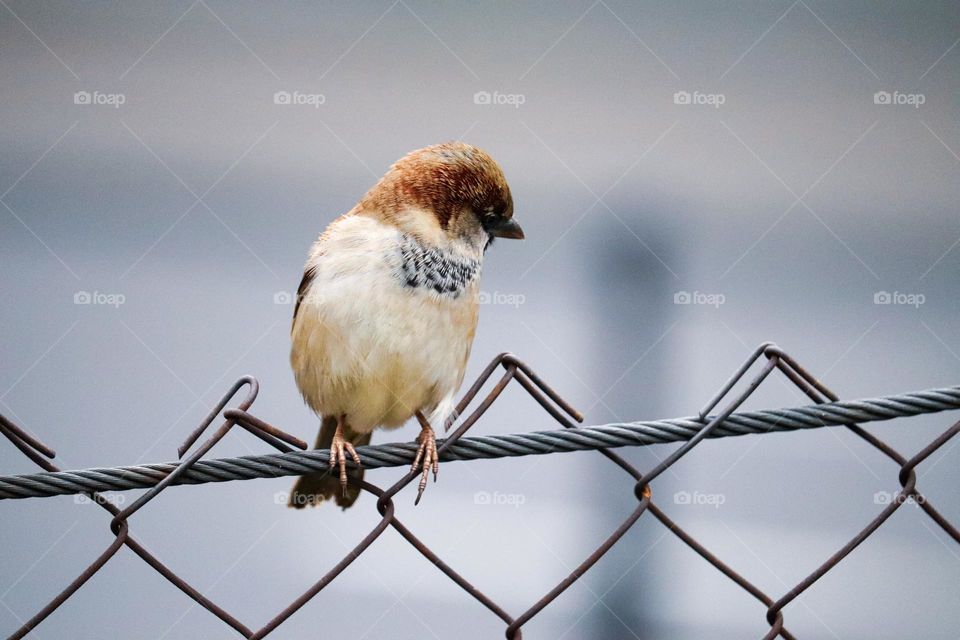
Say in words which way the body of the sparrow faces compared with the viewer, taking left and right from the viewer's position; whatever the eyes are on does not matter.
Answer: facing the viewer and to the right of the viewer
